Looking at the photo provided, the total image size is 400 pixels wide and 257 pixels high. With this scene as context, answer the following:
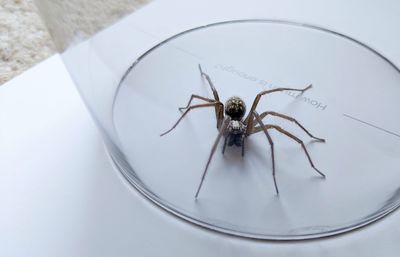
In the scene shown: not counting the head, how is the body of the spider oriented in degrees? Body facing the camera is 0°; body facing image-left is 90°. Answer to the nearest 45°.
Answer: approximately 0°
